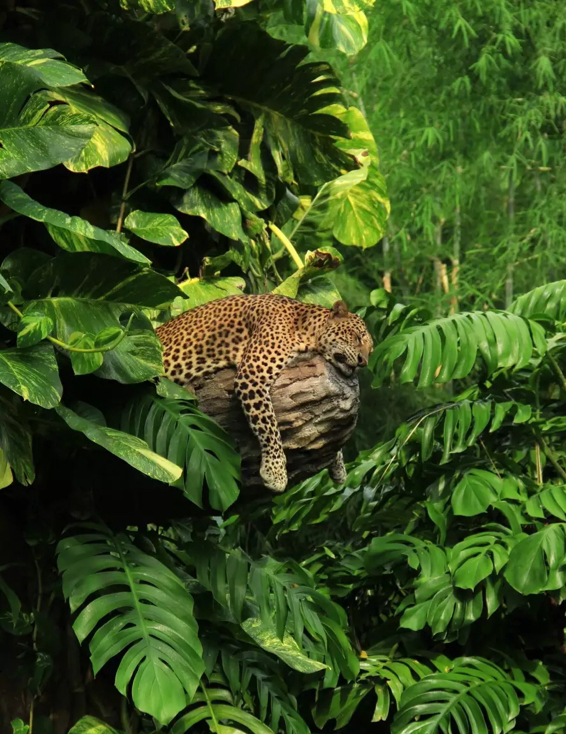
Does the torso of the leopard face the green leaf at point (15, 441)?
no

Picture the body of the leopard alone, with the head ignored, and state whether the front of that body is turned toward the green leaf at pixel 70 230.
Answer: no

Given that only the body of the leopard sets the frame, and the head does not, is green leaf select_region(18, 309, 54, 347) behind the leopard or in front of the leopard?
behind

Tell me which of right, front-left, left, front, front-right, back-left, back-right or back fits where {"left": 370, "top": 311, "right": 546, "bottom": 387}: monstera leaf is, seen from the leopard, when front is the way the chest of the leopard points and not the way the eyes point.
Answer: front-left

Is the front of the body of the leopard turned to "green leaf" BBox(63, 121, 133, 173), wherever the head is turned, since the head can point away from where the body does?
no

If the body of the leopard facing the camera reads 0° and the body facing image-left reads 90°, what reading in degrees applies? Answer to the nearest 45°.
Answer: approximately 270°

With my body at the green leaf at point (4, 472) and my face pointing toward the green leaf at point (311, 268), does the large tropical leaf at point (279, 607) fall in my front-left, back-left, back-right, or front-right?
front-right

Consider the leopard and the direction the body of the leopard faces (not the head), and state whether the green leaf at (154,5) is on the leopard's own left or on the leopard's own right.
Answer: on the leopard's own left

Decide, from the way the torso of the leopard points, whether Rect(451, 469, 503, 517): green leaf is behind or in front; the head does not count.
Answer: in front

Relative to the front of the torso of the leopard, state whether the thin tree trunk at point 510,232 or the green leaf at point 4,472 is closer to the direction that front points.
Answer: the thin tree trunk

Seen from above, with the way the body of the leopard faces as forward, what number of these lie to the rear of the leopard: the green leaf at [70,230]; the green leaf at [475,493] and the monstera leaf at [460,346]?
1
